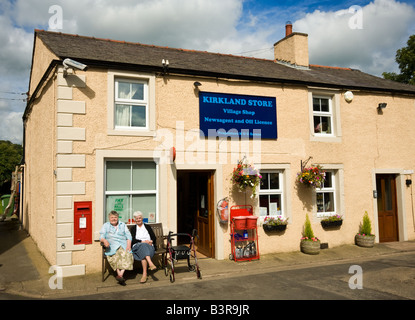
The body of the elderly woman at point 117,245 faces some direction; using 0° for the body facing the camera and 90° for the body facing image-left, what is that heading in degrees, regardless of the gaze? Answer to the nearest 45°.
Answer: approximately 0°

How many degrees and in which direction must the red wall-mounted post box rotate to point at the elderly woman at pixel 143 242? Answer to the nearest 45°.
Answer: approximately 45° to its left

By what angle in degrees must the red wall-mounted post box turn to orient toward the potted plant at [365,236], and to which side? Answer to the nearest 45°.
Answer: approximately 90° to its left

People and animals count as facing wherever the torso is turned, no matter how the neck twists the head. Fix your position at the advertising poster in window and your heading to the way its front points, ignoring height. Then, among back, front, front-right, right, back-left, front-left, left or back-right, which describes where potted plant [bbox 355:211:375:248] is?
left

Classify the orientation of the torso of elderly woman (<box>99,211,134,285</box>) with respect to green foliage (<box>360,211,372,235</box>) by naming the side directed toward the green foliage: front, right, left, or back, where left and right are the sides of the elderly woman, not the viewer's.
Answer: left

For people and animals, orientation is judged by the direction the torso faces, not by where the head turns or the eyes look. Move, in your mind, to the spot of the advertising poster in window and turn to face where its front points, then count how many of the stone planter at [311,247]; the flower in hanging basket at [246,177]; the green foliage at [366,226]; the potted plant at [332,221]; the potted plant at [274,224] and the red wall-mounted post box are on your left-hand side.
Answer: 5

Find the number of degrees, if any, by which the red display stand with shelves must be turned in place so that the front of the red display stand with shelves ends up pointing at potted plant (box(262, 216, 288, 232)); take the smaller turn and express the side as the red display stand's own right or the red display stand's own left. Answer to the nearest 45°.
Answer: approximately 135° to the red display stand's own left

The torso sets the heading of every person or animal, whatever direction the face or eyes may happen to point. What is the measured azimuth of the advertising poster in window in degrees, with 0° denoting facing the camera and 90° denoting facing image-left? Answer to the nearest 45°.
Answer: approximately 0°
